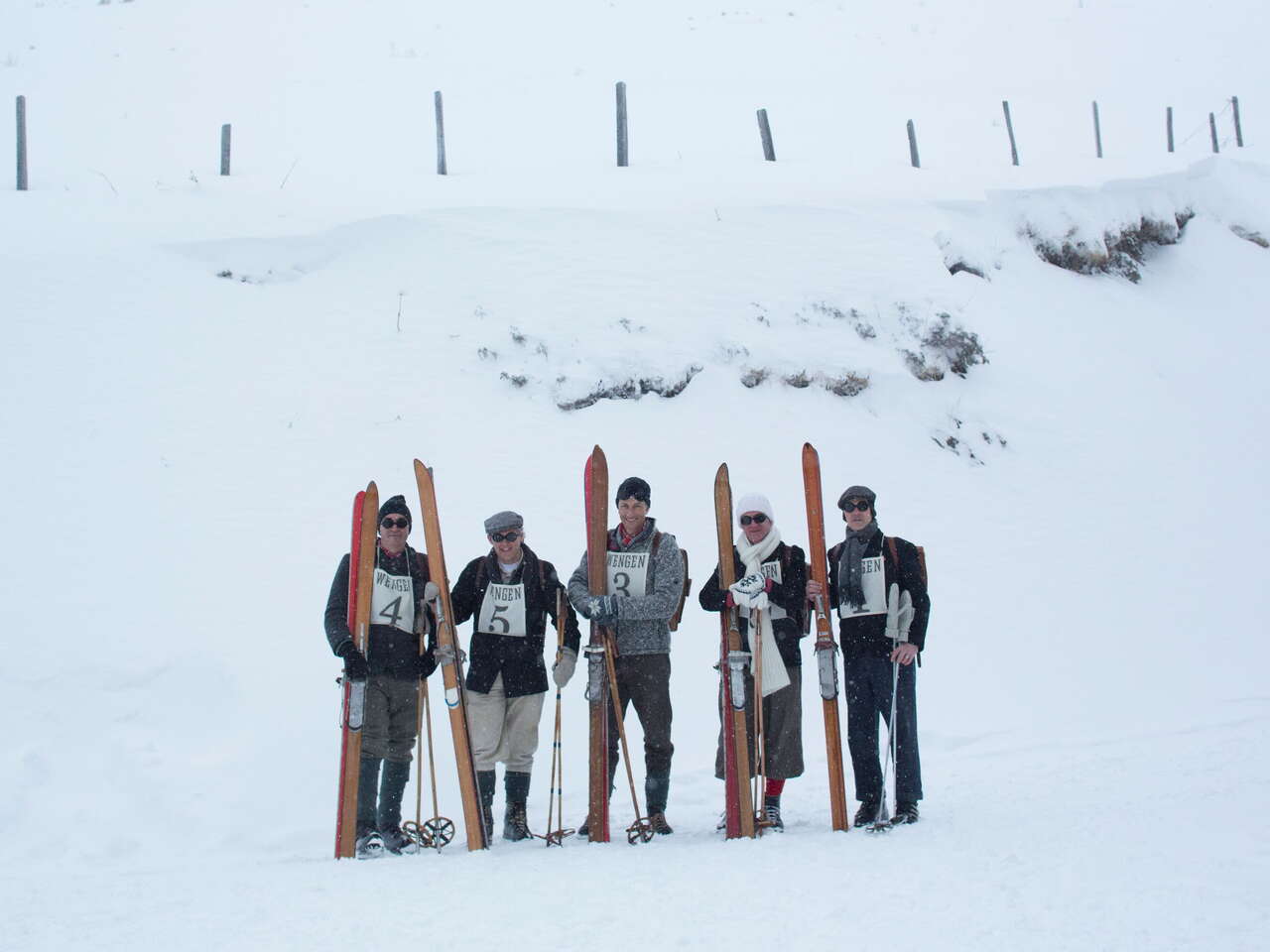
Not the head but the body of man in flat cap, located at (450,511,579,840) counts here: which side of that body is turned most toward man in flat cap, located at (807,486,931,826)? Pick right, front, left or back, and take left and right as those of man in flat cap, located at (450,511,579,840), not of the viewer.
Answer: left

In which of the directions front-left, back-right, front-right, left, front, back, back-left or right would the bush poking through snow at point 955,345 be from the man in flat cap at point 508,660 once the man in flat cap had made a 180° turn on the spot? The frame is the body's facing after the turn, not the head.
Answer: front-right

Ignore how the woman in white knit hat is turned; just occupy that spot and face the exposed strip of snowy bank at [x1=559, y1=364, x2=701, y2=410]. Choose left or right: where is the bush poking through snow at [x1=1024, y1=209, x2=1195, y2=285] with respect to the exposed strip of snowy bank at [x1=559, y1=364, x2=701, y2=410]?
right

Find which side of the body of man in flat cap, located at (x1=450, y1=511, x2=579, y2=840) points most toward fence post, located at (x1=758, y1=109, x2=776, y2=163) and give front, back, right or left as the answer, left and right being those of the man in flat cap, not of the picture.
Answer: back

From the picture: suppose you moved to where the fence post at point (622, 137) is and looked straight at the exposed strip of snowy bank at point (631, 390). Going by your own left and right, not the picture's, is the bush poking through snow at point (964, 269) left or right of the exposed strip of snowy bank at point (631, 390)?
left

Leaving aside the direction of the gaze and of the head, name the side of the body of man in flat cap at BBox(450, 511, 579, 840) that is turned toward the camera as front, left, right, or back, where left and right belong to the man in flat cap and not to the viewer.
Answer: front

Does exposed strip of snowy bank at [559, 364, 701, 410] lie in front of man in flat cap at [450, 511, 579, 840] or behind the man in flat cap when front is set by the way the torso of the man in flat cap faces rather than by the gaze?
behind

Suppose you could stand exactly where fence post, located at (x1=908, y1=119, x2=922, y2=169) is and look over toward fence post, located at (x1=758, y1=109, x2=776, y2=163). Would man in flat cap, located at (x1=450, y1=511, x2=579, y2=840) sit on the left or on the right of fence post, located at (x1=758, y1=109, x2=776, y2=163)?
left

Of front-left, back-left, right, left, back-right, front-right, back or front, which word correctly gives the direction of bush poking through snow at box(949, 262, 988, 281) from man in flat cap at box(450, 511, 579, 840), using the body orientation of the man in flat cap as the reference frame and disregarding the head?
back-left

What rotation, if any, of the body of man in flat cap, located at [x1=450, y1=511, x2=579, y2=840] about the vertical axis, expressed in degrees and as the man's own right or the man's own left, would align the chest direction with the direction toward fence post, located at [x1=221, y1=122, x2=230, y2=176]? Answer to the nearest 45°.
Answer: approximately 180°

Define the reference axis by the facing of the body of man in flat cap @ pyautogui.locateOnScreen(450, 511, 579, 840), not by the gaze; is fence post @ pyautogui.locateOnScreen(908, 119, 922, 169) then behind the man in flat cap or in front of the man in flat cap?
behind

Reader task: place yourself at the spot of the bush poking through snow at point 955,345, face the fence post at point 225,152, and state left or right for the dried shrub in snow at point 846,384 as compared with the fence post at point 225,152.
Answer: left

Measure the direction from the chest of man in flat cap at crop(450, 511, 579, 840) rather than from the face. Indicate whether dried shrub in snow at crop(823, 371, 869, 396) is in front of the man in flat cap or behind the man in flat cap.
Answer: behind

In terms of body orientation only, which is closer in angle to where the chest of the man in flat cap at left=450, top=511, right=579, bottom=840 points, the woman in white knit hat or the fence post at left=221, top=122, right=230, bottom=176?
the woman in white knit hat
